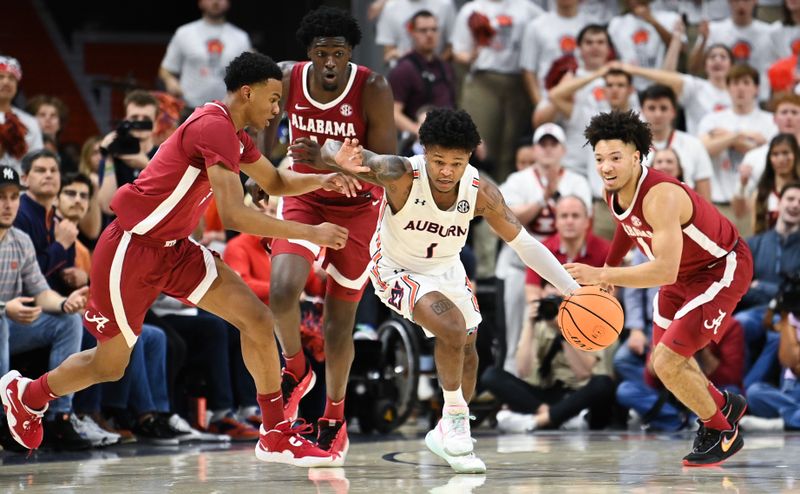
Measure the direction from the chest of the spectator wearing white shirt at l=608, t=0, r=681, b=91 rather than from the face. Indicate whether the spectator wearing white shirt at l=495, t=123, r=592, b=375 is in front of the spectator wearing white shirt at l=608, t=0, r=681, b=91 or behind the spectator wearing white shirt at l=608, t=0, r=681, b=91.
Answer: in front

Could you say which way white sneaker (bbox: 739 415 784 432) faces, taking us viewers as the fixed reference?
facing to the left of the viewer

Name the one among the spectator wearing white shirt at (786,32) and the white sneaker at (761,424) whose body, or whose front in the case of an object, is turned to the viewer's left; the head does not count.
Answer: the white sneaker

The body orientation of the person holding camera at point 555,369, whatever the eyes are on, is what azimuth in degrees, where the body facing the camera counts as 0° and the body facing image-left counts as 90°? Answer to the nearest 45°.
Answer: approximately 0°

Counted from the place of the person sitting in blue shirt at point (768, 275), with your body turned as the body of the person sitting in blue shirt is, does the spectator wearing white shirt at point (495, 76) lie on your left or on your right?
on your right

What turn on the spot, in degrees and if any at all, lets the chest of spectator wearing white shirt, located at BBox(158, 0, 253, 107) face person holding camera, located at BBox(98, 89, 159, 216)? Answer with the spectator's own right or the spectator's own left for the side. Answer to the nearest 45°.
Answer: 0° — they already face them

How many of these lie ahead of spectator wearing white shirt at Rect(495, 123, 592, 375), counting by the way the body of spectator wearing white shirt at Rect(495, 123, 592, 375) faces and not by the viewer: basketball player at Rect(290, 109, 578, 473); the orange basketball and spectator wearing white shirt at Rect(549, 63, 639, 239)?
2
